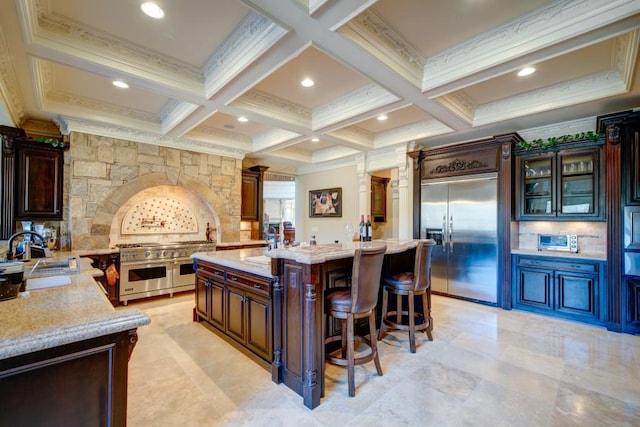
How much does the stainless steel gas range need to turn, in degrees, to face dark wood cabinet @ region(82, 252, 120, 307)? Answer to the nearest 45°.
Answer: approximately 135° to its right

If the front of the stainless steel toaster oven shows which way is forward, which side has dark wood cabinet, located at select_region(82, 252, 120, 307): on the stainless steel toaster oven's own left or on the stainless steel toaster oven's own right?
on the stainless steel toaster oven's own right

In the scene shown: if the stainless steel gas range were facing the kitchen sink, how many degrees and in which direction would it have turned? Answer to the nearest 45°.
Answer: approximately 45° to its right

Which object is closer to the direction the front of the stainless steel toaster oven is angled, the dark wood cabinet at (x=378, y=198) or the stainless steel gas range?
the stainless steel gas range

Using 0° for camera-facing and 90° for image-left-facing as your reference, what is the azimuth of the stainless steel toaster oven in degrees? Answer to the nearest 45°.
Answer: approximately 0°

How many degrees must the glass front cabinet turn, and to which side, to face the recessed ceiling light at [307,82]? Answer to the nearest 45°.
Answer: approximately 45° to its right
